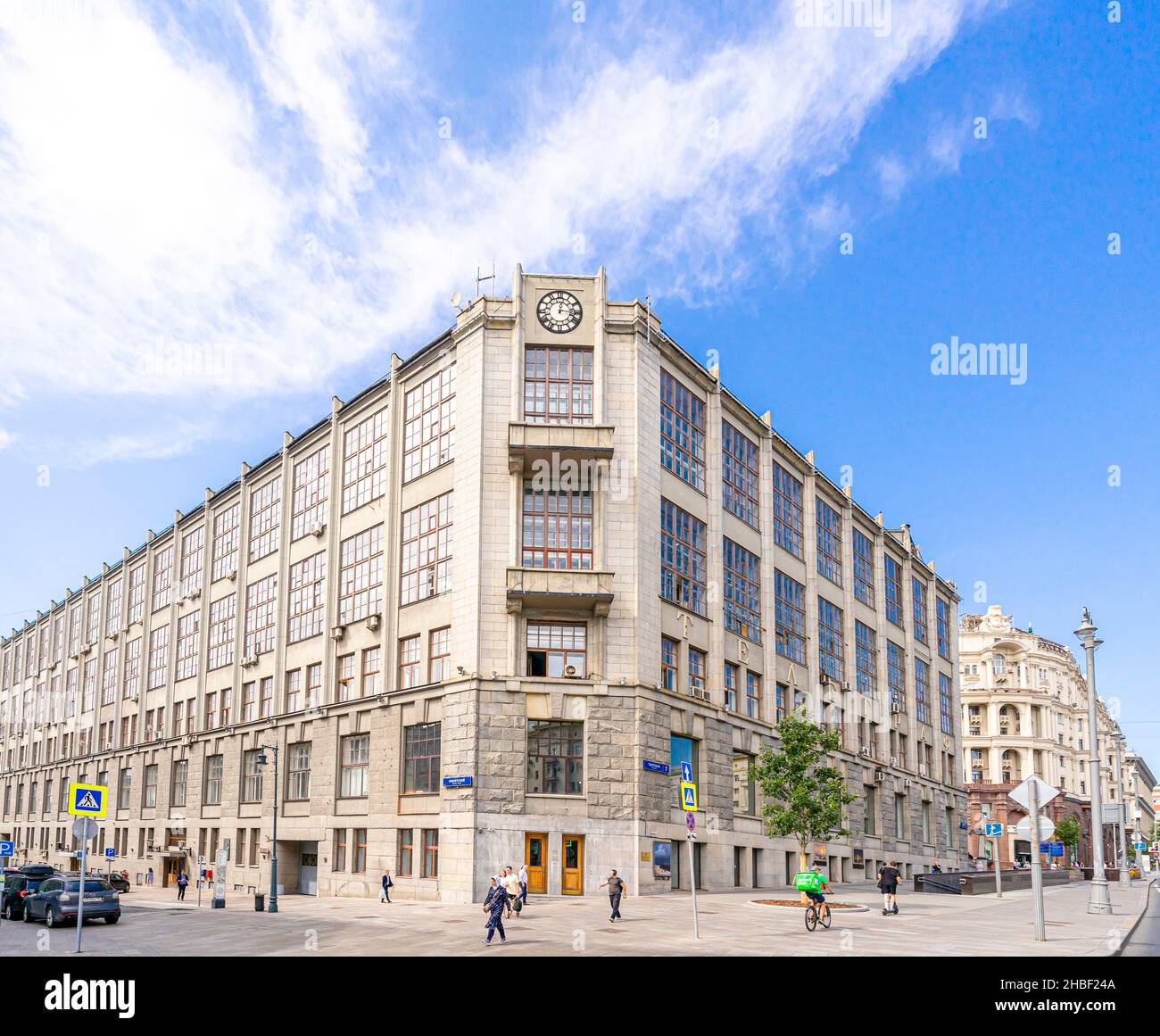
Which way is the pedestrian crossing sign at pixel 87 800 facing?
toward the camera

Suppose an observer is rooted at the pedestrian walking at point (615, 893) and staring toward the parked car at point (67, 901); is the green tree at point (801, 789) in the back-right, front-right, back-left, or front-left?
back-right

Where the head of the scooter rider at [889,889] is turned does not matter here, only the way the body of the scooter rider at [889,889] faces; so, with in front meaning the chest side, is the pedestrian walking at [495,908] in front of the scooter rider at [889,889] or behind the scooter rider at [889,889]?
behind

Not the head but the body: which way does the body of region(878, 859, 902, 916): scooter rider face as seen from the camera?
away from the camera

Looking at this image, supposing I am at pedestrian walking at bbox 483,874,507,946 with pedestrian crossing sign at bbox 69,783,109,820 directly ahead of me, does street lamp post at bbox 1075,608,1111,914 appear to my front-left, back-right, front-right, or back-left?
back-right
